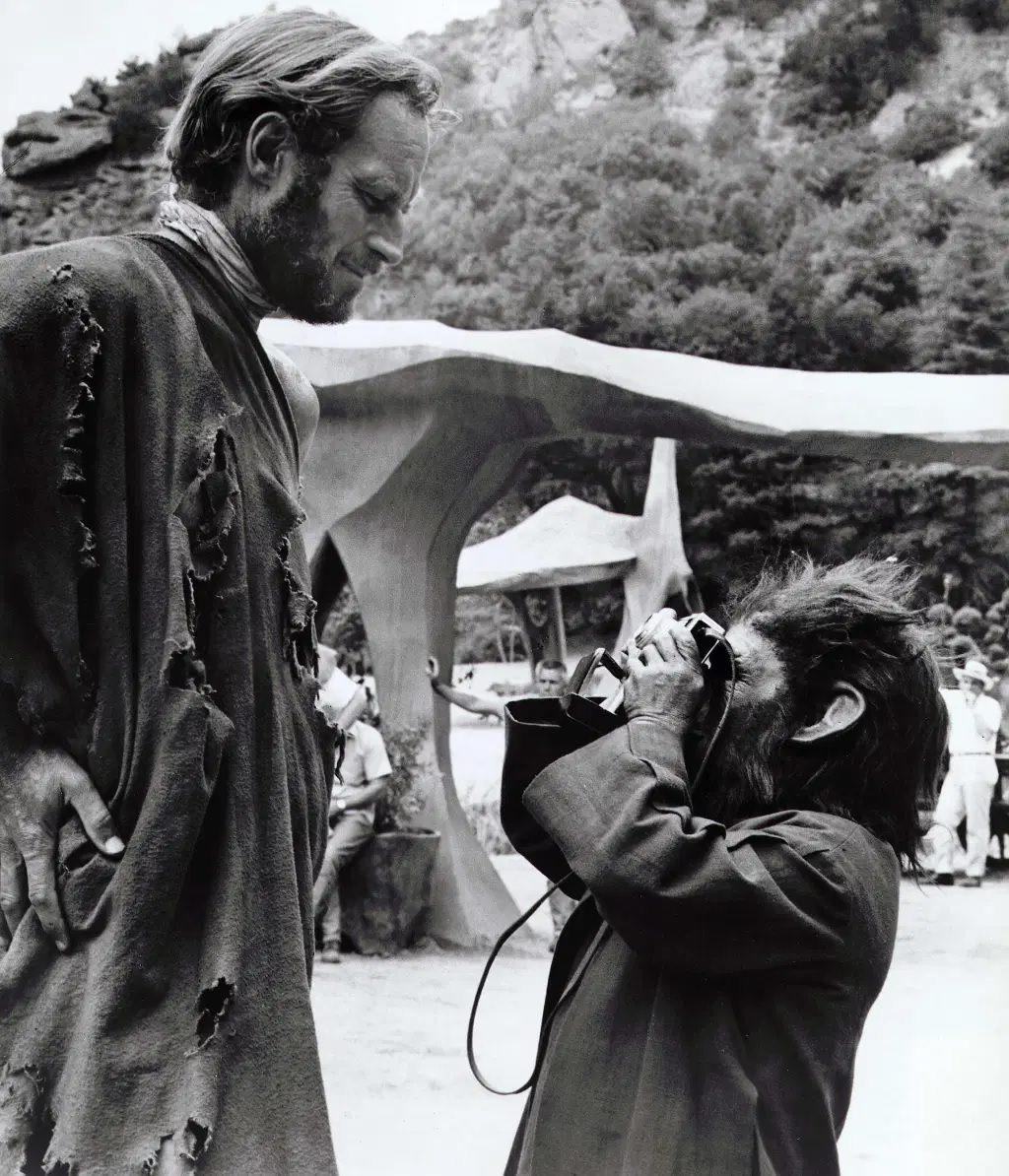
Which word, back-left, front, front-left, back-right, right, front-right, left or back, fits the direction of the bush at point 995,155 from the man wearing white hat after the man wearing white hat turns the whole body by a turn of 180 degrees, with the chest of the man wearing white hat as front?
front

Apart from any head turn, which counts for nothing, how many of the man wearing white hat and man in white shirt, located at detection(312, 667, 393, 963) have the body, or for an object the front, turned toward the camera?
1

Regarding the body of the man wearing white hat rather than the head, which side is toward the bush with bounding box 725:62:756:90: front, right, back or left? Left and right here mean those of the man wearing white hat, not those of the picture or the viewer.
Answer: back

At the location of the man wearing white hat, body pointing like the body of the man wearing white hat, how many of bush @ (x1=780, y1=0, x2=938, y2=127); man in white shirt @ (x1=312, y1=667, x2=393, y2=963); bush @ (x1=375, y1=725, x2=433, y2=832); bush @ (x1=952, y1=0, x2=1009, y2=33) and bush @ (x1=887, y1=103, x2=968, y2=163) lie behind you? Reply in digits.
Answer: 3

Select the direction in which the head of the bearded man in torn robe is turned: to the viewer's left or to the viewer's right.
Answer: to the viewer's right

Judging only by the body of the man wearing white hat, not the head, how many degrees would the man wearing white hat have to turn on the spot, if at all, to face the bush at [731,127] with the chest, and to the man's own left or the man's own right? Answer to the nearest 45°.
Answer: approximately 180°

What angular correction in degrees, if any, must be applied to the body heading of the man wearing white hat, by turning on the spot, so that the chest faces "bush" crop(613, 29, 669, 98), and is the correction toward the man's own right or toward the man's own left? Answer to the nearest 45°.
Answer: approximately 135° to the man's own right

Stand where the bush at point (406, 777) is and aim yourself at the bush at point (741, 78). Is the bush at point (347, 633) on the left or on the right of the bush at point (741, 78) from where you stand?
left

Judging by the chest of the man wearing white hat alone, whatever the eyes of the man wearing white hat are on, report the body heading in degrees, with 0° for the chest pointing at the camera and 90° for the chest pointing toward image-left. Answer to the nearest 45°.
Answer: approximately 0°

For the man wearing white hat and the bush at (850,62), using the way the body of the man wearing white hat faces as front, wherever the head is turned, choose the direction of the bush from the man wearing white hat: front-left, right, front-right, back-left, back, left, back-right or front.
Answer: back

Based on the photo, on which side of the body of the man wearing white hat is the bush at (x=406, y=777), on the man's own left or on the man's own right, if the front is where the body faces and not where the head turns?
on the man's own right

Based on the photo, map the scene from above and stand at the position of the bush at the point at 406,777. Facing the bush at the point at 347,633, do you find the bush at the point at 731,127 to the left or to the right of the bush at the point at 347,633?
right

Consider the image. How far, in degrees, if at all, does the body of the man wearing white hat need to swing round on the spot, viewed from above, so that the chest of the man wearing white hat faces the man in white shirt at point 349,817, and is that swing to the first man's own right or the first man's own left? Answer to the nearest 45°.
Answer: approximately 45° to the first man's own right

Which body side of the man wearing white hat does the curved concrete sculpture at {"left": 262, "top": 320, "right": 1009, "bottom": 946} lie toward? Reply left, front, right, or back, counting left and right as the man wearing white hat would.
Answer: right
